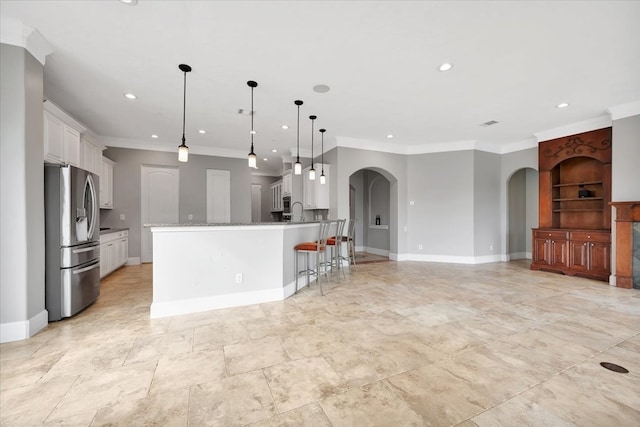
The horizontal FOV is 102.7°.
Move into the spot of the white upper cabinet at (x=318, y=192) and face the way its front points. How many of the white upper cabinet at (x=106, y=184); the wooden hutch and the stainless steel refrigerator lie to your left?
1

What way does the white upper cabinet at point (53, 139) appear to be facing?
to the viewer's right

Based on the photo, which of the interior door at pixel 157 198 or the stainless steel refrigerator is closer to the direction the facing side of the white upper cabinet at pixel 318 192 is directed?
the stainless steel refrigerator

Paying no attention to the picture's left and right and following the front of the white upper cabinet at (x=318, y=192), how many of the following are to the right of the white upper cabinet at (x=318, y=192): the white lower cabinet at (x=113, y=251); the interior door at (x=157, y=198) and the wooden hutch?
2

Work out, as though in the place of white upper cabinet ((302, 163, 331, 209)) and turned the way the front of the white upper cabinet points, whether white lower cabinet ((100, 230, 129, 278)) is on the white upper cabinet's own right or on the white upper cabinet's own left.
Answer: on the white upper cabinet's own right

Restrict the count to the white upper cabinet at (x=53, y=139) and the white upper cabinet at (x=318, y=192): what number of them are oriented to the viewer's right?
1

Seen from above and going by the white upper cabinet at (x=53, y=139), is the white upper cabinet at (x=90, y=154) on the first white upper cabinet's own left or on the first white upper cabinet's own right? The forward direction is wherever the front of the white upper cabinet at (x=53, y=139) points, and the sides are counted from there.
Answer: on the first white upper cabinet's own left

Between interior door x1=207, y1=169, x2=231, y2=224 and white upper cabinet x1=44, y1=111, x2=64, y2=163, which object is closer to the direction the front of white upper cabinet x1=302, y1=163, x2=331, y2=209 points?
the white upper cabinet

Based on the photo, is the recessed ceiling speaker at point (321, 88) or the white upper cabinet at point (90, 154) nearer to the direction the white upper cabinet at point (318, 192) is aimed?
the recessed ceiling speaker

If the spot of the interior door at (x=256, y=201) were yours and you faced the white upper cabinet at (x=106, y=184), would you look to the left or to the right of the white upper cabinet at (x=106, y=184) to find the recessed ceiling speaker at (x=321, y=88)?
left

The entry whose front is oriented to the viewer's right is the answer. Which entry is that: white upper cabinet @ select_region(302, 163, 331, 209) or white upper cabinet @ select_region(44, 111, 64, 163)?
white upper cabinet @ select_region(44, 111, 64, 163)

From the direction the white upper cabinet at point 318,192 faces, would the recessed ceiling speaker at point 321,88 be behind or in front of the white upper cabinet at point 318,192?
in front

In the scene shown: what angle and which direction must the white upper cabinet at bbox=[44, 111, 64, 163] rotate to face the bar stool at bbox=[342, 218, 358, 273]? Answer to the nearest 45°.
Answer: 0° — it already faces it

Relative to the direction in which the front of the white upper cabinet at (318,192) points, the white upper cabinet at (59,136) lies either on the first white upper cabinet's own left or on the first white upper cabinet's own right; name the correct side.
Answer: on the first white upper cabinet's own right

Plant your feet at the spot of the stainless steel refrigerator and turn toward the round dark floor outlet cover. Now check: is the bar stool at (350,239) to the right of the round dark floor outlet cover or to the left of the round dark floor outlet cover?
left

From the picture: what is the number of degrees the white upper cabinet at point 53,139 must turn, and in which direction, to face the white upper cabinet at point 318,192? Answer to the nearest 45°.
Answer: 0° — it already faces it

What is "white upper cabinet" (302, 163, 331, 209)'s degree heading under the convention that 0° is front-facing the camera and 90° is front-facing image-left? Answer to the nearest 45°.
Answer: approximately 0°
